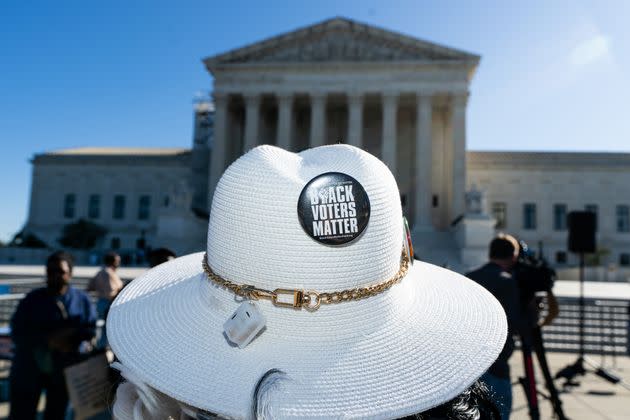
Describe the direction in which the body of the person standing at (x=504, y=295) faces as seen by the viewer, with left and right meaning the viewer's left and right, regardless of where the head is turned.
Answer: facing away from the viewer and to the right of the viewer

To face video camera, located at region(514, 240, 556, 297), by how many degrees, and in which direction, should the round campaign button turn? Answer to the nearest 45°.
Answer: approximately 135° to its left

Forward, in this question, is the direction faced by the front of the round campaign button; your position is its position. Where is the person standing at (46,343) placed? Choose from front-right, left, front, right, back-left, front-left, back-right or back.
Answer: back-right

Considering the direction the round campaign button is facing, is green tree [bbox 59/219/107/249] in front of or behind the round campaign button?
behind
